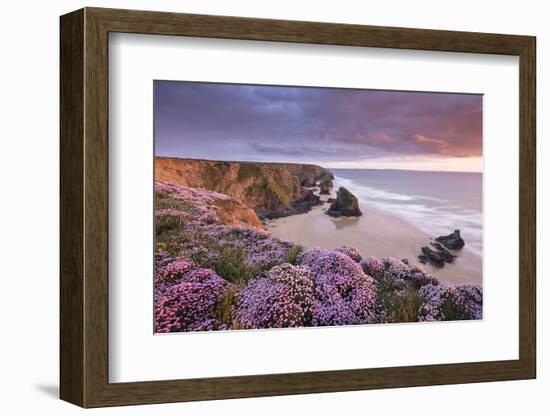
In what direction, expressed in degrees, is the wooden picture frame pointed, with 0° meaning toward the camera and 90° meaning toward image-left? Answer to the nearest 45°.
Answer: approximately 315°
